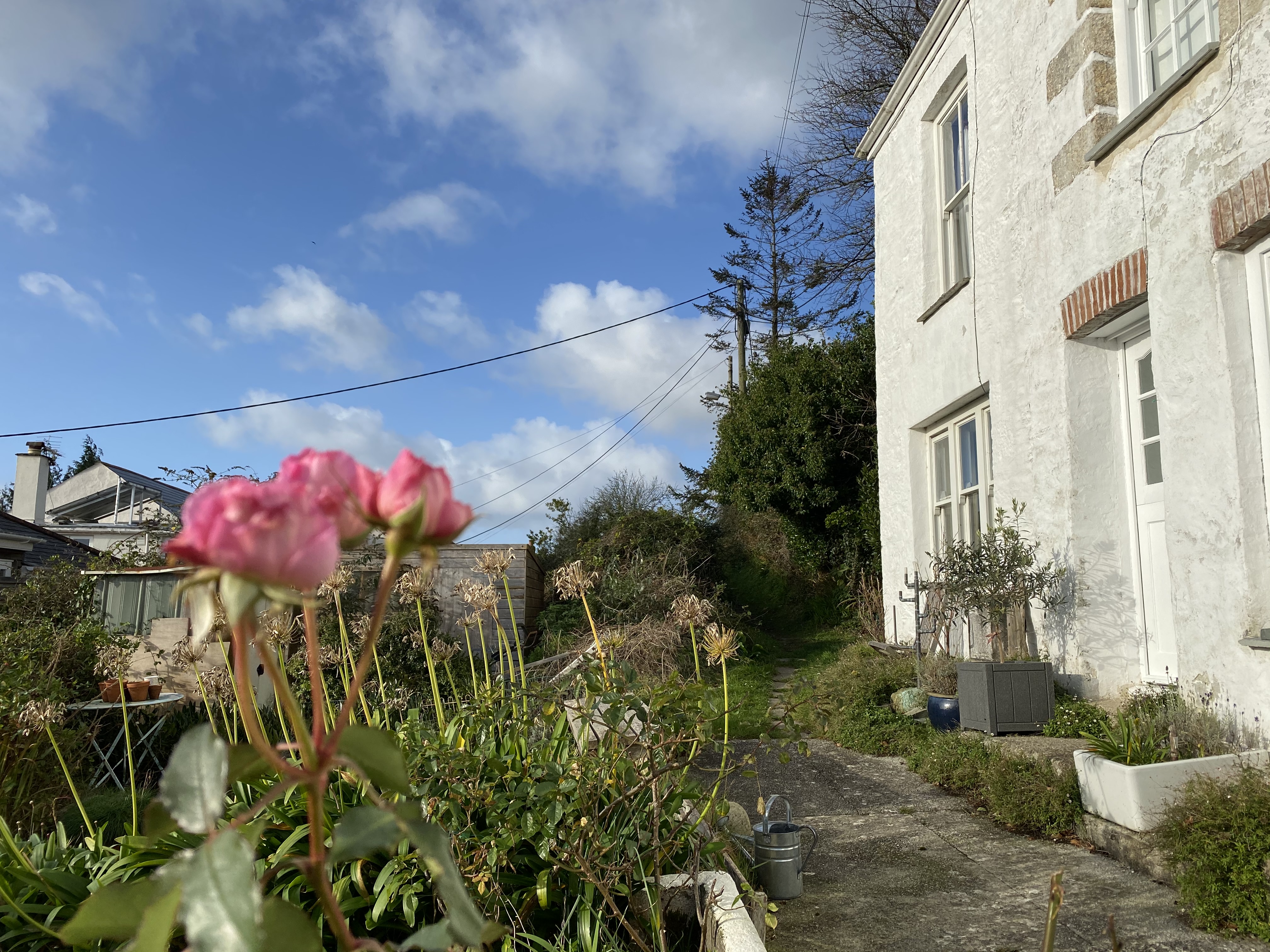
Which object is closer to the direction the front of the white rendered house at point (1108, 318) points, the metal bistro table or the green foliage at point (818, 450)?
the metal bistro table

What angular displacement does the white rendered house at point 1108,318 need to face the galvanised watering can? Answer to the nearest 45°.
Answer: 0° — it already faces it

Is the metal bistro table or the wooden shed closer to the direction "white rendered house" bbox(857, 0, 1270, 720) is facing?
the metal bistro table

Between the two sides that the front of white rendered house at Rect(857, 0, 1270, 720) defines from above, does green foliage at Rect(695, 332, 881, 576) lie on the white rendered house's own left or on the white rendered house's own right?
on the white rendered house's own right

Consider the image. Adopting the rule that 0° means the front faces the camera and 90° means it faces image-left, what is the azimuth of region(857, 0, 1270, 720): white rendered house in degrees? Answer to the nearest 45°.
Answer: approximately 45°

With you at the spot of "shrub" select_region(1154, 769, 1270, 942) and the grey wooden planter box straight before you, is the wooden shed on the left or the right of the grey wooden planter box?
left

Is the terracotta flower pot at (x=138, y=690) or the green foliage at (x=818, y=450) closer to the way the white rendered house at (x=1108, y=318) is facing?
the terracotta flower pot

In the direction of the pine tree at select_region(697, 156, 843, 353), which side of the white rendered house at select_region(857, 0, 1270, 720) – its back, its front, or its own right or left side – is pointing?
right

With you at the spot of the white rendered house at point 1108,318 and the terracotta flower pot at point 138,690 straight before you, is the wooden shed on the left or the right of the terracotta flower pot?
right
